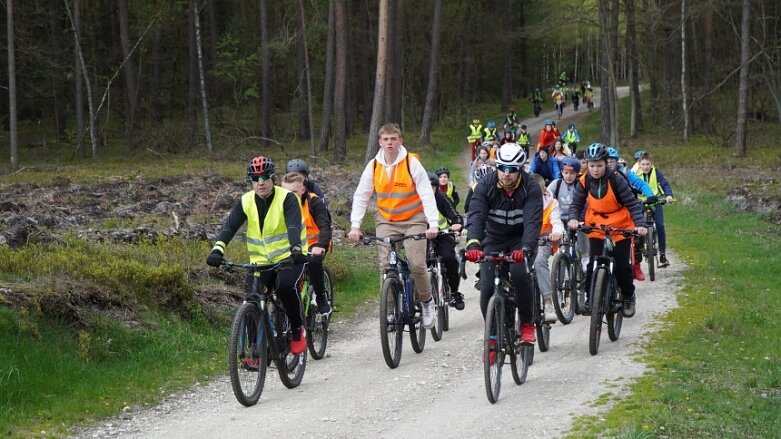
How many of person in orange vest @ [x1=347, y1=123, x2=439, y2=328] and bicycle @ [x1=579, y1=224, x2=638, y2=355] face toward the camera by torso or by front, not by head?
2

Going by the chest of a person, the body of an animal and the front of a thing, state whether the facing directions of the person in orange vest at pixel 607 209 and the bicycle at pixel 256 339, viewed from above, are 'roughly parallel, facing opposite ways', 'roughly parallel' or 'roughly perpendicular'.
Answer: roughly parallel

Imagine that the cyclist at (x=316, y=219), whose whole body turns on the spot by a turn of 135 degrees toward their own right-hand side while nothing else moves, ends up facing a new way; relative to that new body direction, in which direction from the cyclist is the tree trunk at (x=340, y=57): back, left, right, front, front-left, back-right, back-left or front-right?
front

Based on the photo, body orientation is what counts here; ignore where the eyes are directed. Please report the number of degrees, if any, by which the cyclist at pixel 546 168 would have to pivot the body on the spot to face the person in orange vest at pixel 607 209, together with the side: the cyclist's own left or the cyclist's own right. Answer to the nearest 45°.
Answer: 0° — they already face them

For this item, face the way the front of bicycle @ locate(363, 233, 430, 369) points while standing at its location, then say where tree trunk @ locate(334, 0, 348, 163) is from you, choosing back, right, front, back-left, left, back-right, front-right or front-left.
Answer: back

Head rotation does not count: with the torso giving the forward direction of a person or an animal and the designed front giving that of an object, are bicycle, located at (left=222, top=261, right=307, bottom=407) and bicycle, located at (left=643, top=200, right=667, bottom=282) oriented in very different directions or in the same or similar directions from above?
same or similar directions

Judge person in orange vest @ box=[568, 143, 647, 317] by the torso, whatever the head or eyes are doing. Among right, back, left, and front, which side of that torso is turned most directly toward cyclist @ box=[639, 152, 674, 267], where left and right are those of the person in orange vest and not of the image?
back

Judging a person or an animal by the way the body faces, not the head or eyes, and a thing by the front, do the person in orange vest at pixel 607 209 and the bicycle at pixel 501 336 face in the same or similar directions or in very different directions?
same or similar directions

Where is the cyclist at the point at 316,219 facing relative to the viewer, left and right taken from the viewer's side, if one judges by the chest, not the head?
facing the viewer and to the left of the viewer

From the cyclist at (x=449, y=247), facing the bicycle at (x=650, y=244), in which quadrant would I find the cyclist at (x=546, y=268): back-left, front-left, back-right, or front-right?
front-right

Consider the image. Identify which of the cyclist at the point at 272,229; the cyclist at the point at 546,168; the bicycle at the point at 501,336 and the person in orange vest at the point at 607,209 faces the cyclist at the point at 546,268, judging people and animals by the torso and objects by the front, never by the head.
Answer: the cyclist at the point at 546,168

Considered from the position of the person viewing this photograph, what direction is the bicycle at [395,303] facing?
facing the viewer

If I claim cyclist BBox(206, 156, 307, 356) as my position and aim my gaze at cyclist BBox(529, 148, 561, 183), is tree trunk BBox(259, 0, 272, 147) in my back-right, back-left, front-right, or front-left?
front-left

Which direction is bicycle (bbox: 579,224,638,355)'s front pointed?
toward the camera

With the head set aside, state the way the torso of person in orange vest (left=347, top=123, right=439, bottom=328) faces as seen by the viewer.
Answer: toward the camera

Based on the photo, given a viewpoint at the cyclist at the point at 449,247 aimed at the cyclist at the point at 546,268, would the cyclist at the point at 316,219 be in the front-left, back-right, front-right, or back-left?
back-right

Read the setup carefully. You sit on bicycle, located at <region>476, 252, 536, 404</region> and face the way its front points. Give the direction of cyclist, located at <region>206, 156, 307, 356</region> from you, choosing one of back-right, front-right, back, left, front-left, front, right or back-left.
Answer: right

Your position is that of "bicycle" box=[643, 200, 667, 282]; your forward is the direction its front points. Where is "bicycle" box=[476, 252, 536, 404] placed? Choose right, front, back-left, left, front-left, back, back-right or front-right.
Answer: front
